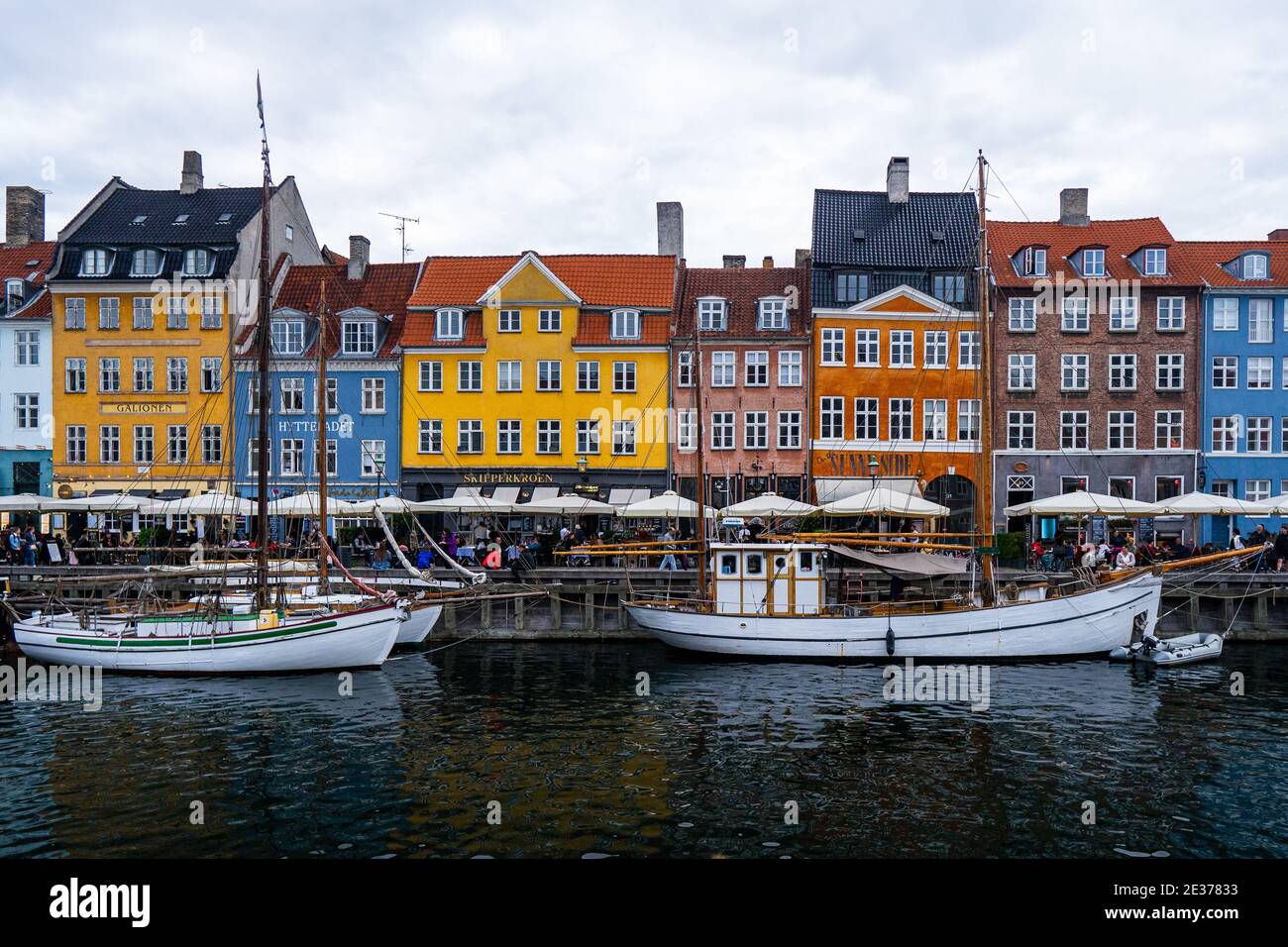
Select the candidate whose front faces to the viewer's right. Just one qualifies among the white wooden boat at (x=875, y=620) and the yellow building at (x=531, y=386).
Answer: the white wooden boat

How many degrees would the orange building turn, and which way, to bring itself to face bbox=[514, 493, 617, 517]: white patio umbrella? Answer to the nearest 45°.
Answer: approximately 45° to its right

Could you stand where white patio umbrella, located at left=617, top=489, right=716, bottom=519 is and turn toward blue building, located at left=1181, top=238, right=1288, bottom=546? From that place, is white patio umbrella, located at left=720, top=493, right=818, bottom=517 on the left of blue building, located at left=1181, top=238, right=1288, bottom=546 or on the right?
right

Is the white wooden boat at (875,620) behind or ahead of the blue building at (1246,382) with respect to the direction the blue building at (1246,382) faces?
ahead

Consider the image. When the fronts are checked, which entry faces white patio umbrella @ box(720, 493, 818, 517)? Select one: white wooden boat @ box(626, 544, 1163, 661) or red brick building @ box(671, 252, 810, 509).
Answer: the red brick building

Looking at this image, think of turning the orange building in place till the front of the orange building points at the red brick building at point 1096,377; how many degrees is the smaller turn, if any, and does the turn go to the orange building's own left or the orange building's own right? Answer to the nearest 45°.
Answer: approximately 90° to the orange building's own left

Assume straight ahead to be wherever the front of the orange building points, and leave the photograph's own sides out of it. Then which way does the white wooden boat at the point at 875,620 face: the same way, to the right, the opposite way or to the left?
to the left

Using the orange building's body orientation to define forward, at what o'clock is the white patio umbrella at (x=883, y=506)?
The white patio umbrella is roughly at 12 o'clock from the orange building.

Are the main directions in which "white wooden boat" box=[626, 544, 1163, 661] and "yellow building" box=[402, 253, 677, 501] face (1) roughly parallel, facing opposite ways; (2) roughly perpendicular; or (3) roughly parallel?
roughly perpendicular

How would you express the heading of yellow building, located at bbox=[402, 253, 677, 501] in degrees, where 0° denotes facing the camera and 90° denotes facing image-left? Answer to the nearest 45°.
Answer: approximately 0°

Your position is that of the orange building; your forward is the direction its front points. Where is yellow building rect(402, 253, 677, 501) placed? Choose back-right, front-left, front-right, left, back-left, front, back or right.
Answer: right

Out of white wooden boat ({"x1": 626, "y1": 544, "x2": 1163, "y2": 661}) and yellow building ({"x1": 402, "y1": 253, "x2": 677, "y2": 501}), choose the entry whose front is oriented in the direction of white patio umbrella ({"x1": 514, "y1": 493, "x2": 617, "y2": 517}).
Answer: the yellow building
